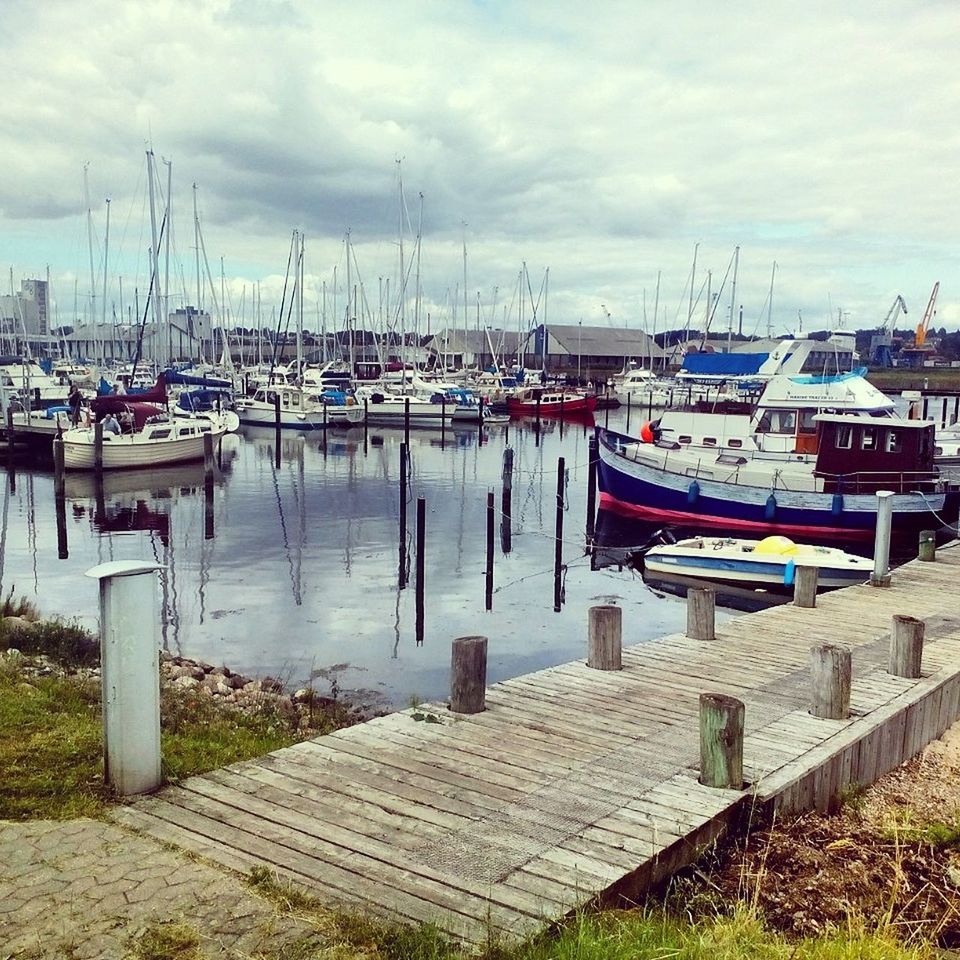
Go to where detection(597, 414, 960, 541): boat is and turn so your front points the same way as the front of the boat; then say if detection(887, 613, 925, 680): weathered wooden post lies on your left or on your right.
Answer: on your left

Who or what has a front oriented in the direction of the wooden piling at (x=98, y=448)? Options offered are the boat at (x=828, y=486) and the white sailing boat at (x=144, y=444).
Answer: the boat

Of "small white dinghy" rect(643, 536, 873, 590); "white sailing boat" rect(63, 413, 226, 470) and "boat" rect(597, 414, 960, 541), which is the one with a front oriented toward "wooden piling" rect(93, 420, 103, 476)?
the boat

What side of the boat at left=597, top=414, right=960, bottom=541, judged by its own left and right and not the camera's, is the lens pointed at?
left

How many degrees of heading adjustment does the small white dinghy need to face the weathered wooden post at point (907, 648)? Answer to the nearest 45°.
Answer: approximately 90° to its right

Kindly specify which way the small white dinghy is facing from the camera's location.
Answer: facing to the right of the viewer

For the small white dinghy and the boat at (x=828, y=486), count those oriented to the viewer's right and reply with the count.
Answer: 1

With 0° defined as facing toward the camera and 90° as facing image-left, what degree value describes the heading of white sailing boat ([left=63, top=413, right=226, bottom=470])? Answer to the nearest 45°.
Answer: approximately 225°

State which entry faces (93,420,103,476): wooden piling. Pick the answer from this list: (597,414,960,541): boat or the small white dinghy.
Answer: the boat

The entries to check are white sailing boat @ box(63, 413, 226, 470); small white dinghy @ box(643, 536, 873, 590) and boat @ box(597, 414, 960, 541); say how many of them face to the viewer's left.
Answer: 1

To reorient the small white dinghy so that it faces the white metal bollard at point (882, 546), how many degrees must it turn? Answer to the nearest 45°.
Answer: approximately 45° to its right

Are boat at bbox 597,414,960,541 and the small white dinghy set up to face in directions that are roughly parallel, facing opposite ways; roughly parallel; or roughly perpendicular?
roughly parallel, facing opposite ways
